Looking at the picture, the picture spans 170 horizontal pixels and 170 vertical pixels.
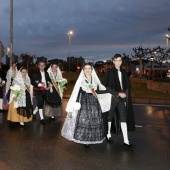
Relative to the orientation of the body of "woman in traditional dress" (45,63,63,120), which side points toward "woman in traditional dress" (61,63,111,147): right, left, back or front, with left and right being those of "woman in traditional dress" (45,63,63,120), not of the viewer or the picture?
front

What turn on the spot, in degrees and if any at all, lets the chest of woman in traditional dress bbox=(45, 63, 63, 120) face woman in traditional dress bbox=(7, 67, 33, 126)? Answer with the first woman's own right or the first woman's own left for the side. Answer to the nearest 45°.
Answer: approximately 45° to the first woman's own right

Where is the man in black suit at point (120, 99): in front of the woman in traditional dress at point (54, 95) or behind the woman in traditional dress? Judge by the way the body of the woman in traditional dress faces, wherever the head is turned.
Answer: in front

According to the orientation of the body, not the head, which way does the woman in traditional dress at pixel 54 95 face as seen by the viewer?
toward the camera

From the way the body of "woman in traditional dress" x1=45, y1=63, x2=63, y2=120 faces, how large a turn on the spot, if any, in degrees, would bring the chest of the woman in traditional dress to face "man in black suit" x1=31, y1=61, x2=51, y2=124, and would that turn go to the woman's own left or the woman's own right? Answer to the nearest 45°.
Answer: approximately 45° to the woman's own right
